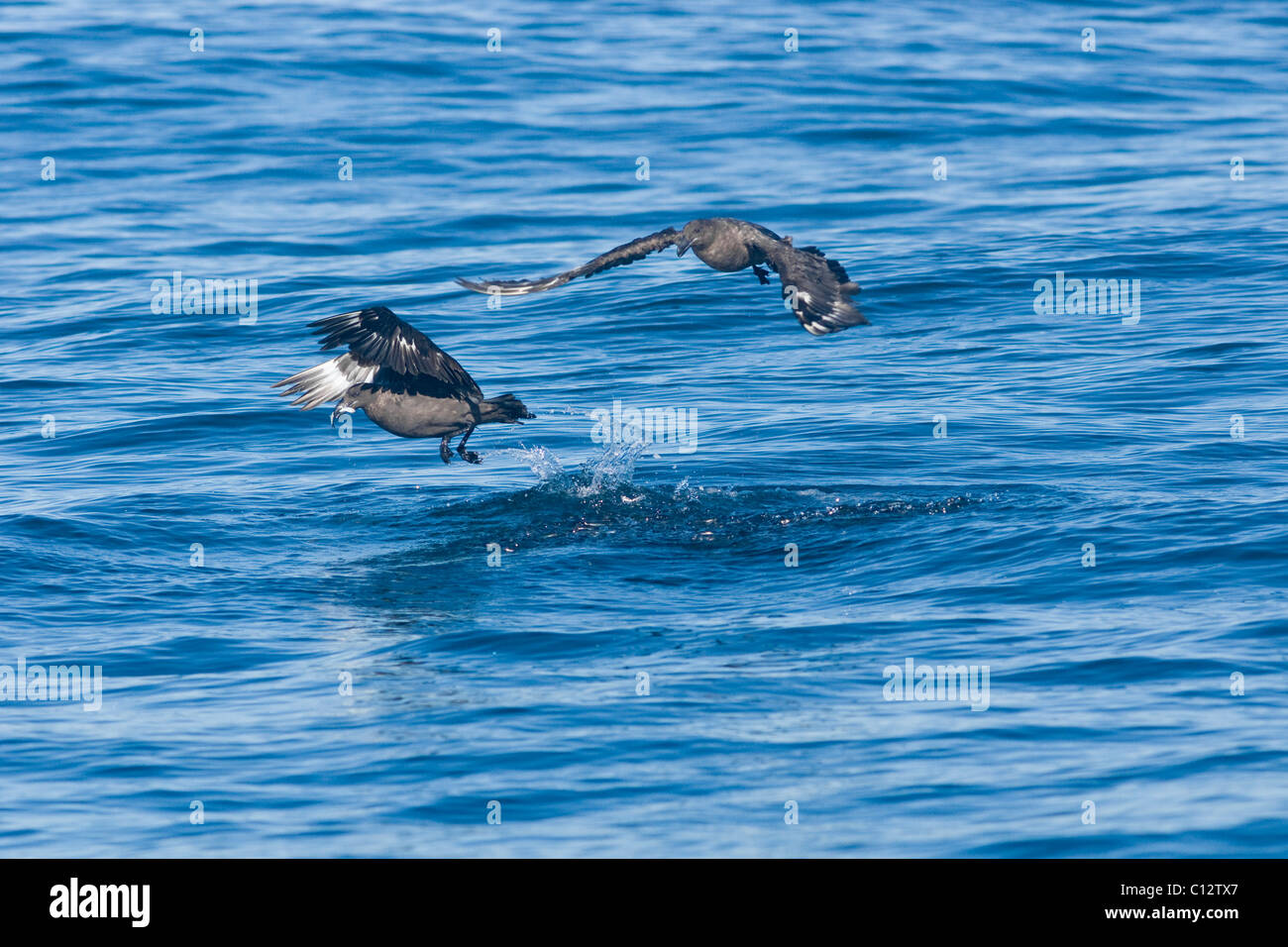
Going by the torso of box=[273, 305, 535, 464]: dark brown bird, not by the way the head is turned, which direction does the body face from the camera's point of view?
to the viewer's left

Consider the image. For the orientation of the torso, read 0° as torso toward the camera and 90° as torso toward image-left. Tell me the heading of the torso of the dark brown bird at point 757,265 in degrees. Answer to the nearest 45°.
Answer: approximately 45°

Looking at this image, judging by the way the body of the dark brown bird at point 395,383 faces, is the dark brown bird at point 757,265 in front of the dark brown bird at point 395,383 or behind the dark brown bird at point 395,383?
behind
